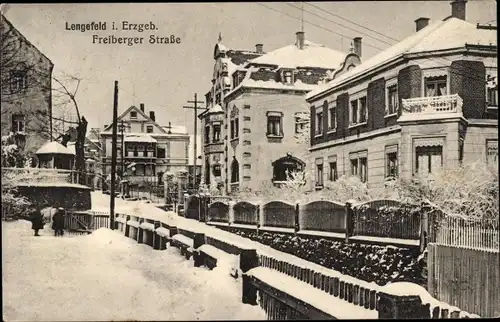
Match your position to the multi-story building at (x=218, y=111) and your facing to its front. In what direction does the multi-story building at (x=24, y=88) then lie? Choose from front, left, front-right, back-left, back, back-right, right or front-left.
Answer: front-right

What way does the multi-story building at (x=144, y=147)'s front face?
toward the camera

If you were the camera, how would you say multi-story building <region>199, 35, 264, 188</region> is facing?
facing the viewer and to the left of the viewer

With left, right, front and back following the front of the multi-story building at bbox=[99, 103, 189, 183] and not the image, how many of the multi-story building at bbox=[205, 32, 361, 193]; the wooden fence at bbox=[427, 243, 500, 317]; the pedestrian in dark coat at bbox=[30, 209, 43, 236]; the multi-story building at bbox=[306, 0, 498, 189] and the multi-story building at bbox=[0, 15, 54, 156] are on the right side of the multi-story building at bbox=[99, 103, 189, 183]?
2

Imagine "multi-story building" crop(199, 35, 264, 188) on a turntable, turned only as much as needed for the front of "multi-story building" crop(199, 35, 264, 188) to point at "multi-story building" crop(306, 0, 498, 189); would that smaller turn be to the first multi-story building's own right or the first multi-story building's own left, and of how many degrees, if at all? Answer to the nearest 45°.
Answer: approximately 135° to the first multi-story building's own left

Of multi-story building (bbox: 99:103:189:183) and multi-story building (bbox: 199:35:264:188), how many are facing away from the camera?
0

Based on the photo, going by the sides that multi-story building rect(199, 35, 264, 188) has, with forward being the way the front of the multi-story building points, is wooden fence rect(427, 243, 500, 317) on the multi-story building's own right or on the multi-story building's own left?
on the multi-story building's own left
